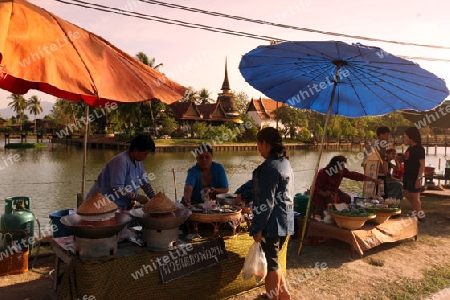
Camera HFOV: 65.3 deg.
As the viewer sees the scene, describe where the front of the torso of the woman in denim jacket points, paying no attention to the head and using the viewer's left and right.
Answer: facing to the left of the viewer

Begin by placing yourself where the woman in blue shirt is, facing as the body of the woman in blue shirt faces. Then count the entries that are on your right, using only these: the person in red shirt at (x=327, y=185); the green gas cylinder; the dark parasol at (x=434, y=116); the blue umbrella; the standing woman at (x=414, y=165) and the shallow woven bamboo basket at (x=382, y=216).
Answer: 1

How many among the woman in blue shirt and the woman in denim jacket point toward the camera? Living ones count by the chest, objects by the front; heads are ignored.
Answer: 1

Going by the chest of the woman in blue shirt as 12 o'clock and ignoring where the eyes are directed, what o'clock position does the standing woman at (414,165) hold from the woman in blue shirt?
The standing woman is roughly at 8 o'clock from the woman in blue shirt.

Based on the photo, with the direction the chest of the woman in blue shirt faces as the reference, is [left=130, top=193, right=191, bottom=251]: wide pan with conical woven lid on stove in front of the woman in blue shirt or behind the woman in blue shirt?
in front

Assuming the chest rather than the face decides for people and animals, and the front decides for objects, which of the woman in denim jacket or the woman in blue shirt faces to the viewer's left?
the woman in denim jacket

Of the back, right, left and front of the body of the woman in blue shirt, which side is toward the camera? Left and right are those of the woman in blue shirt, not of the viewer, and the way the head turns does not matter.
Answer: front

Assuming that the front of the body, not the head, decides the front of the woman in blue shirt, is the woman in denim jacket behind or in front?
in front

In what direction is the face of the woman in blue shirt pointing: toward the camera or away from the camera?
toward the camera

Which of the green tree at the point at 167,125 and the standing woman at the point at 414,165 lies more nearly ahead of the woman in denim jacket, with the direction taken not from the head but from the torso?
the green tree

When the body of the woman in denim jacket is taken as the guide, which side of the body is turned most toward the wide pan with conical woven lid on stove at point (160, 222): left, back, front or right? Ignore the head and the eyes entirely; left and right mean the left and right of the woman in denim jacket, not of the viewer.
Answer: front

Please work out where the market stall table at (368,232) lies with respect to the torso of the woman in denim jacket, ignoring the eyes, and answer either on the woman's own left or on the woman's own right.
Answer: on the woman's own right

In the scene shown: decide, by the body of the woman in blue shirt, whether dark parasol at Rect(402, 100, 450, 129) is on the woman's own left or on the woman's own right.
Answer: on the woman's own left

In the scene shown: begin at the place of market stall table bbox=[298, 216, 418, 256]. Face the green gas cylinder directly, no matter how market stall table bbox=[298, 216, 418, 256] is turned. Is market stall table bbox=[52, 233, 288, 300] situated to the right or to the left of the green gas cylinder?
left

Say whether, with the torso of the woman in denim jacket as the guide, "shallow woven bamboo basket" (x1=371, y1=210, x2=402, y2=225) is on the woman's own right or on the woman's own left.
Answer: on the woman's own right

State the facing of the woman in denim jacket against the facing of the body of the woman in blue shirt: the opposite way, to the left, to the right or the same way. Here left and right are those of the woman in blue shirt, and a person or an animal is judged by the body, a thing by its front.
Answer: to the right

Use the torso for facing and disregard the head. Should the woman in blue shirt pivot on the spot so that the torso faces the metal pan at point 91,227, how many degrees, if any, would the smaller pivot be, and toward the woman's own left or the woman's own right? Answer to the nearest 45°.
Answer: approximately 45° to the woman's own right
